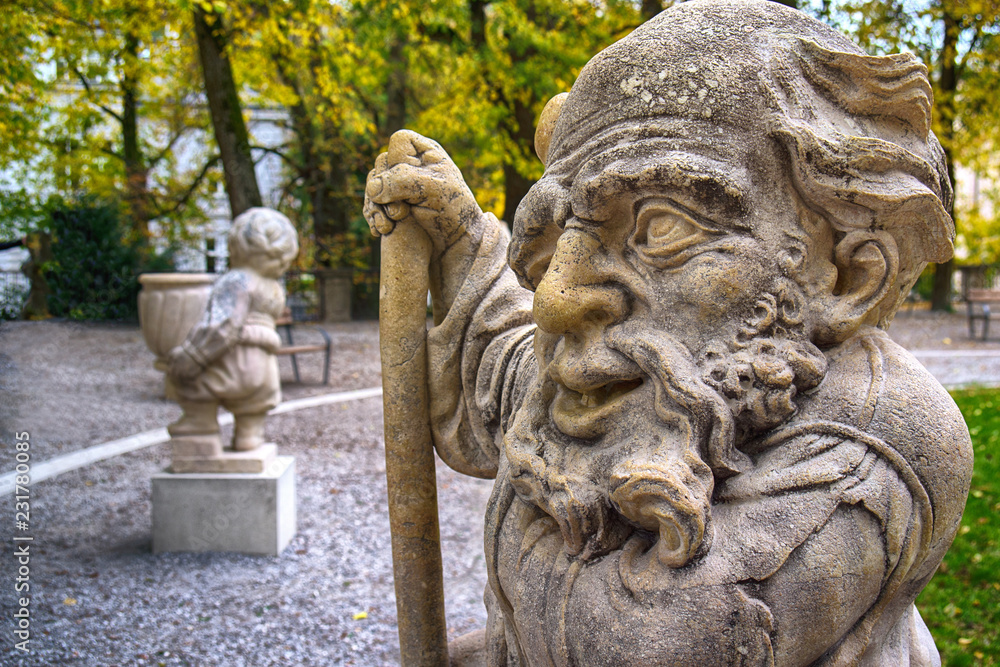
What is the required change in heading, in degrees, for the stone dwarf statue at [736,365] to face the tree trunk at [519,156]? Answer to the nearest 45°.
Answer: approximately 135° to its right

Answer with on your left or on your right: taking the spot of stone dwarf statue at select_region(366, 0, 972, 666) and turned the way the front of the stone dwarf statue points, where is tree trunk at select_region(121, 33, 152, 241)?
on your right

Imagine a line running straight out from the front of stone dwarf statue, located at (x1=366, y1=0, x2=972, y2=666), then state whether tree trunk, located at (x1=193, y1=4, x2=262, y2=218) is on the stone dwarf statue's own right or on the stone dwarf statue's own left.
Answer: on the stone dwarf statue's own right

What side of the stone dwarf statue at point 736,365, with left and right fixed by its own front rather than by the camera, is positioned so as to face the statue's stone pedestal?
right

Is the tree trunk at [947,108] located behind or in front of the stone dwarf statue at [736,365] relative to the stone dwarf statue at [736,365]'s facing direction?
behind

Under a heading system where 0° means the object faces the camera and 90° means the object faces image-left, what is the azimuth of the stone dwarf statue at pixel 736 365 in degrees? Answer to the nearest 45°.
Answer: approximately 45°

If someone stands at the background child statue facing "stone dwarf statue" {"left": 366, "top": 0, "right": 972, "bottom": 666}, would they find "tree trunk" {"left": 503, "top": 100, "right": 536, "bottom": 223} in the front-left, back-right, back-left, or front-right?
back-left
